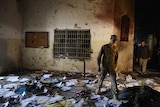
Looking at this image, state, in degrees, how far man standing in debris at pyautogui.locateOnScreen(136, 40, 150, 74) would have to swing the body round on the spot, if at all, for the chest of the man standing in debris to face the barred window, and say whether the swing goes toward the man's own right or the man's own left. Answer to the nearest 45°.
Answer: approximately 90° to the man's own right

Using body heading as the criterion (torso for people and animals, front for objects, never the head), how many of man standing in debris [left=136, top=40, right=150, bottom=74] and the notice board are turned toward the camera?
2

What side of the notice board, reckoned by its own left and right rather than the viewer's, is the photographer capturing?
front

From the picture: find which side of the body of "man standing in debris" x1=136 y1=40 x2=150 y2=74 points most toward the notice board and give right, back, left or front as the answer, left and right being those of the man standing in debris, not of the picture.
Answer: right

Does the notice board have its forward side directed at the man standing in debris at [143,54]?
no

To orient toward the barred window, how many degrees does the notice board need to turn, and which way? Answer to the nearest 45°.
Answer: approximately 45° to its left
